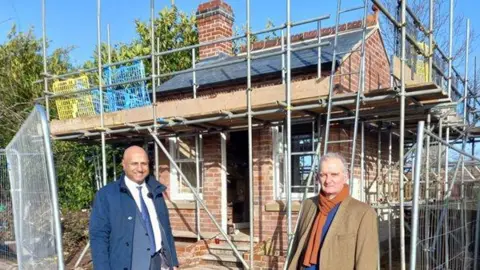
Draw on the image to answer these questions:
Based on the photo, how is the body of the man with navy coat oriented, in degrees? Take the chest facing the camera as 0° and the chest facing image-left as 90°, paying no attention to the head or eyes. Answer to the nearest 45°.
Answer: approximately 315°

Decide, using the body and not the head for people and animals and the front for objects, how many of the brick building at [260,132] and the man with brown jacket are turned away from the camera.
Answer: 0

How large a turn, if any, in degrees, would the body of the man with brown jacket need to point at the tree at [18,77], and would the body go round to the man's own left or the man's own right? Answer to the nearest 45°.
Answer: approximately 90° to the man's own right

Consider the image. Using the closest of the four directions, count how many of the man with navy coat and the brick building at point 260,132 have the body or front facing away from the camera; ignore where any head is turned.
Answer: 0

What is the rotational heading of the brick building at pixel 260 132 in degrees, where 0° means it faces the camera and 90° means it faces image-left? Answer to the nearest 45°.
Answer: approximately 45°

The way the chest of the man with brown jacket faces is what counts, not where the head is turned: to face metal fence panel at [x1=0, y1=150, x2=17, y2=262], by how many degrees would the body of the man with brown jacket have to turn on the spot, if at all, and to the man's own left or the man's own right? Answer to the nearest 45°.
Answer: approximately 90° to the man's own right

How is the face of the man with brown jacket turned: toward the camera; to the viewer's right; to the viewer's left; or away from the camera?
toward the camera

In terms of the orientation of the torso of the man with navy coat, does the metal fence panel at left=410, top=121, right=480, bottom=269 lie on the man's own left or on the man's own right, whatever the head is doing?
on the man's own left

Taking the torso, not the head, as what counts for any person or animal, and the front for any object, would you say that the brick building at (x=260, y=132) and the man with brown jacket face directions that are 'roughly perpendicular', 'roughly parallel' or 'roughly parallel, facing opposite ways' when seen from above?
roughly parallel

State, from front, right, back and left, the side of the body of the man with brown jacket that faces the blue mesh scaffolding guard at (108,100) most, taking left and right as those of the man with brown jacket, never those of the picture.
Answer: right
